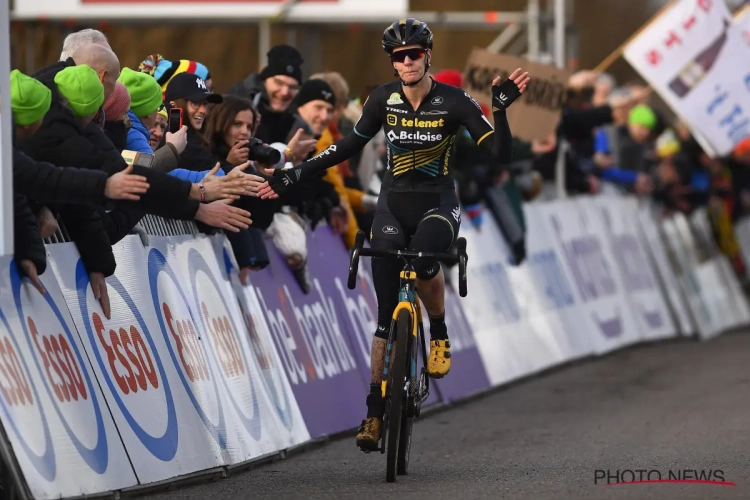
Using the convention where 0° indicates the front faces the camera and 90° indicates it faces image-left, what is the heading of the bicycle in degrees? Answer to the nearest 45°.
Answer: approximately 0°

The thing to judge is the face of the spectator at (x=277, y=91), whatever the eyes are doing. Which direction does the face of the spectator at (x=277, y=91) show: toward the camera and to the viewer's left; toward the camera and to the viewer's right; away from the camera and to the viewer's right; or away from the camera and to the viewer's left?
toward the camera and to the viewer's right

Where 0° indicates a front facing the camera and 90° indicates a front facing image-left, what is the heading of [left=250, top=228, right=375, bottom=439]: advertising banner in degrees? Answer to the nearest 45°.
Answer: approximately 315°

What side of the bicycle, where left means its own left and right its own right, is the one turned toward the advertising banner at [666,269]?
back

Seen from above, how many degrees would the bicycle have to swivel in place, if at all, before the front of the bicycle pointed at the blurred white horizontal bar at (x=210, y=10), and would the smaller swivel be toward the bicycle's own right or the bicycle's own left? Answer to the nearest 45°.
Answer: approximately 180°
